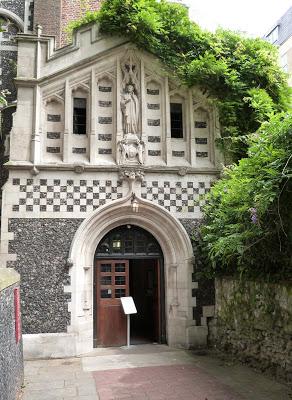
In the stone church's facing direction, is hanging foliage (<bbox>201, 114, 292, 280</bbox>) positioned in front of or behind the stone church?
in front

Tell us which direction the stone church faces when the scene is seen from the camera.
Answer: facing the viewer

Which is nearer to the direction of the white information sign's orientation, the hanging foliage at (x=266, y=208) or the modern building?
the hanging foliage

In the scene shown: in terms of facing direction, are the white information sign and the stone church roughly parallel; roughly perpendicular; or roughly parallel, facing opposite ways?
roughly parallel

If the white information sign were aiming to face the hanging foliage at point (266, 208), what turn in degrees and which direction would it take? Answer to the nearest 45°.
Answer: approximately 45° to its left

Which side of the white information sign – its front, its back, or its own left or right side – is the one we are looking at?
front
